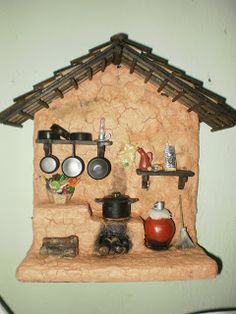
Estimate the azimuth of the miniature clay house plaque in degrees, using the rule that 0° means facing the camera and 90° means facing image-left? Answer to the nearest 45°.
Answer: approximately 0°
